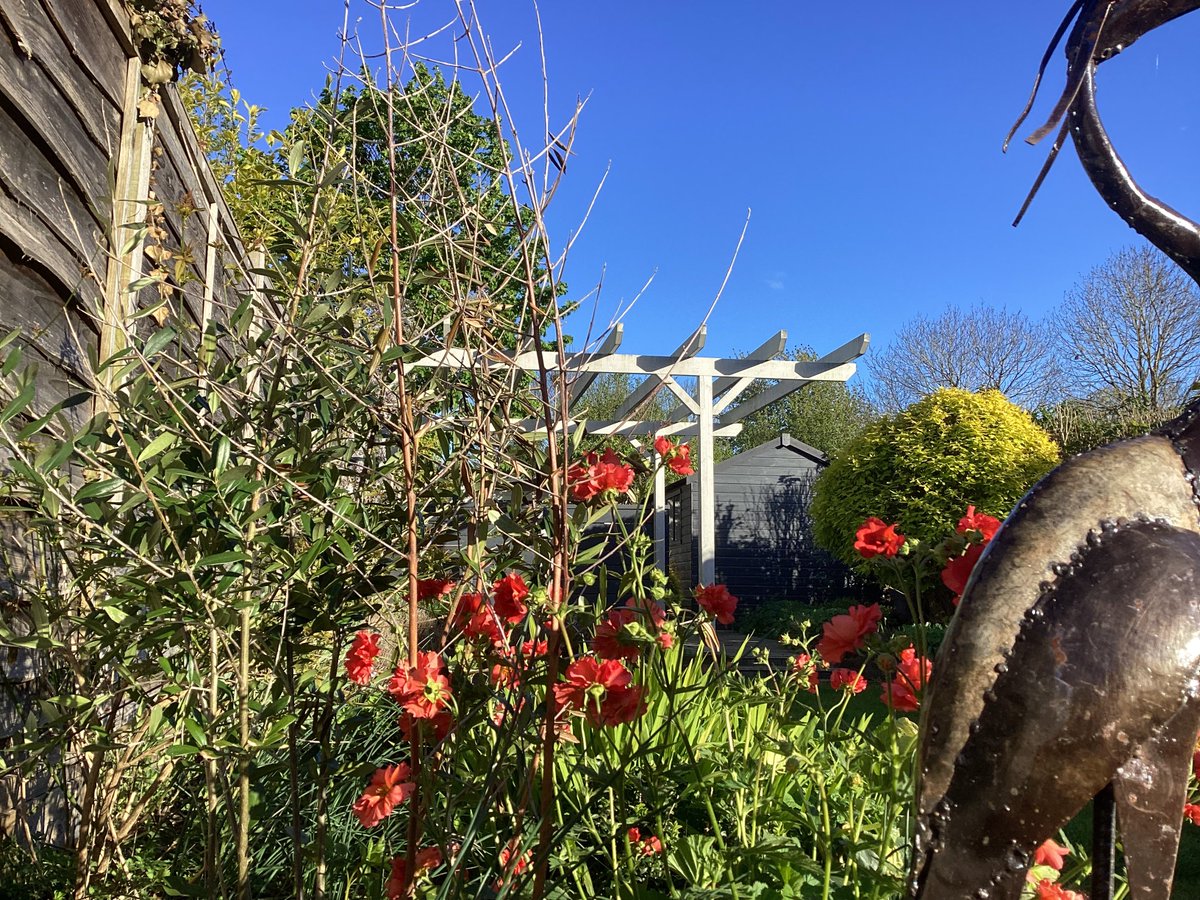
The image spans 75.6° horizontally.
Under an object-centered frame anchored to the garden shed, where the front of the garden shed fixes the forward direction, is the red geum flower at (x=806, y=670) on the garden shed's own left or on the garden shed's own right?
on the garden shed's own left

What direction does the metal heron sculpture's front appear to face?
to the viewer's right

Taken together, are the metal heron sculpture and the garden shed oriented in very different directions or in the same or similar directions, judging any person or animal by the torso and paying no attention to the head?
very different directions
